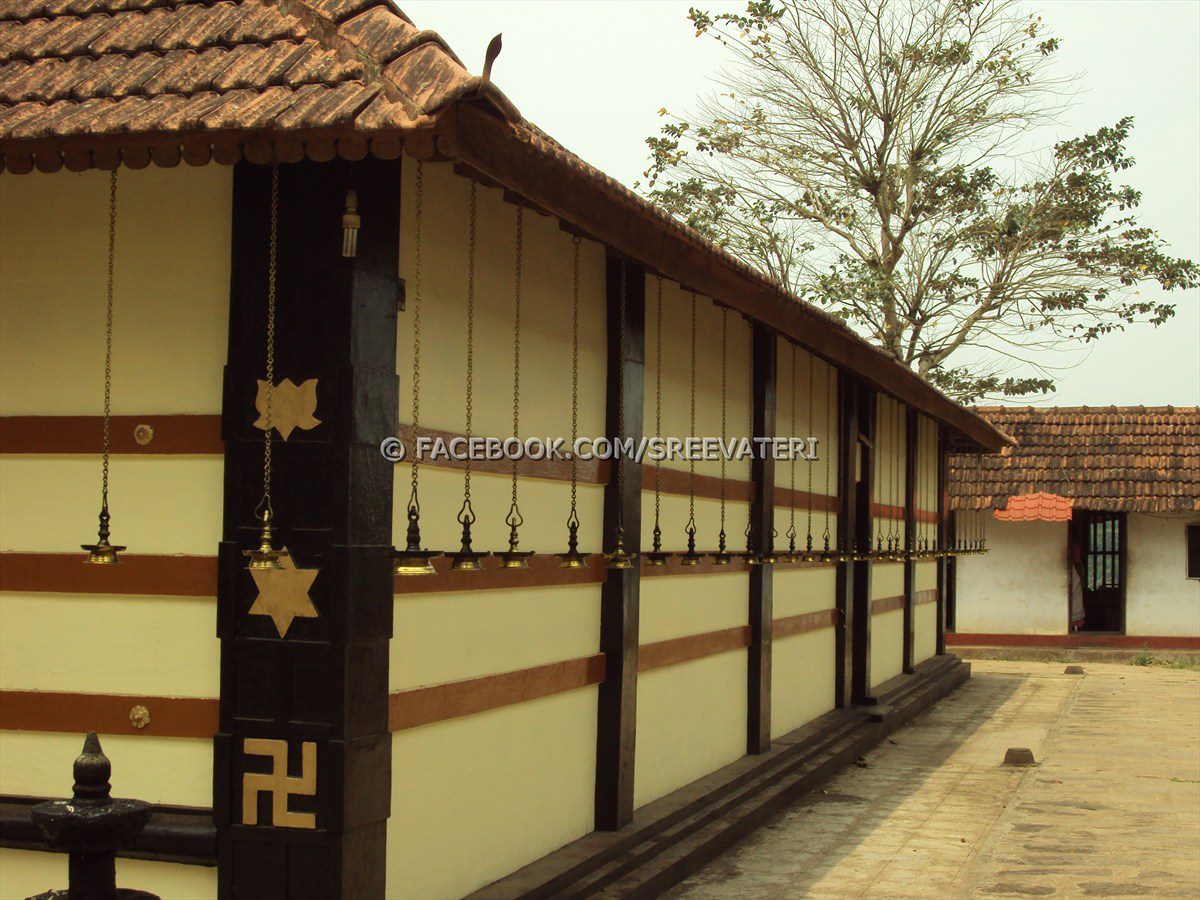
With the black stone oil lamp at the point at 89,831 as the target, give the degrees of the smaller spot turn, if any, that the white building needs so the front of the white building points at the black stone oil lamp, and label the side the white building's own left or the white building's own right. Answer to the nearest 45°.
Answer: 0° — it already faces it

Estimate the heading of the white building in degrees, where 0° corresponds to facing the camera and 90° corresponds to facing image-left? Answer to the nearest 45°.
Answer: approximately 0°

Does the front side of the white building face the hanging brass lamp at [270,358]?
yes
